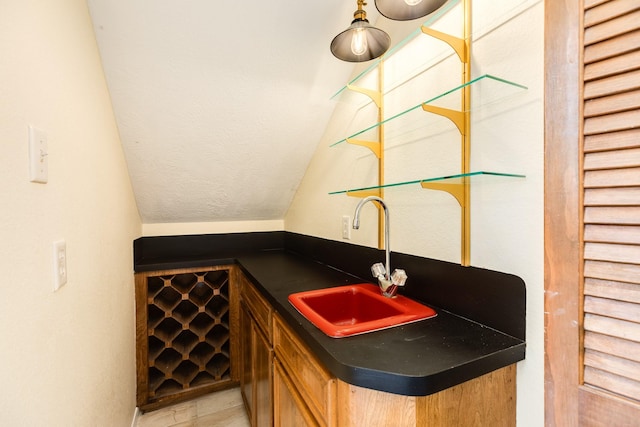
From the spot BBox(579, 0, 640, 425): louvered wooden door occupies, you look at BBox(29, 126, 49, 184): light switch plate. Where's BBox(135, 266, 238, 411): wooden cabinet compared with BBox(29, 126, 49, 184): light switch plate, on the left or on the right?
right

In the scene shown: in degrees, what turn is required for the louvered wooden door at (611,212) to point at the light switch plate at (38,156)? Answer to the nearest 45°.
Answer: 0° — it already faces it

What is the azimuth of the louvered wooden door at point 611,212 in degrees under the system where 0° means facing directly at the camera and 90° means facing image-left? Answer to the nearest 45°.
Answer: approximately 45°

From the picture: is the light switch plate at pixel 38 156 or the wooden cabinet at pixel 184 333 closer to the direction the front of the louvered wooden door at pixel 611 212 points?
the light switch plate

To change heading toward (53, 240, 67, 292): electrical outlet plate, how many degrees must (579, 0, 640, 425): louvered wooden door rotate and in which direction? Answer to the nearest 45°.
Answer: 0° — it already faces it

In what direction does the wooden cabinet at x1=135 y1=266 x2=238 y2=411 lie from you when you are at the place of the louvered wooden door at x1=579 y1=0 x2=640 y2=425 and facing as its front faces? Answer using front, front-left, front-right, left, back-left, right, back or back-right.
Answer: front-right
